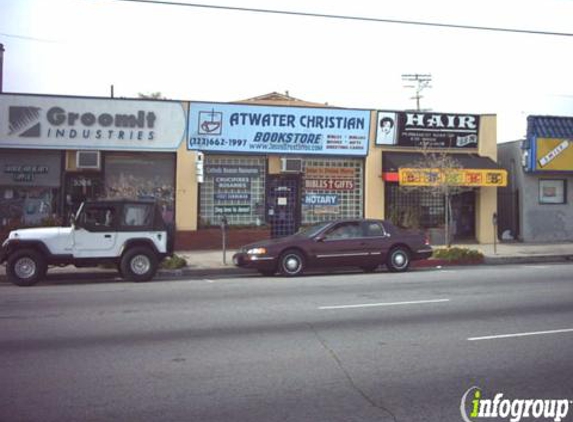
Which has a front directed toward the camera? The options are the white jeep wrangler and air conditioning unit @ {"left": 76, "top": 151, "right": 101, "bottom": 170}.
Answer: the air conditioning unit

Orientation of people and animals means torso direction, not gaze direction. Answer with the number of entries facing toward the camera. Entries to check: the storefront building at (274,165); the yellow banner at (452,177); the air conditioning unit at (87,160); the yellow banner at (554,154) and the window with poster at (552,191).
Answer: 5

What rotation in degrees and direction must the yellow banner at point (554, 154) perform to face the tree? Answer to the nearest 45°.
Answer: approximately 45° to its right

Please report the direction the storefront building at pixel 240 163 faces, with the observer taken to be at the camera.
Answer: facing the viewer

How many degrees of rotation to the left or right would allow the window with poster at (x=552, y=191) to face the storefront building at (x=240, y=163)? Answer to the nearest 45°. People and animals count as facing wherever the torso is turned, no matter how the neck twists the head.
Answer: approximately 45° to its right

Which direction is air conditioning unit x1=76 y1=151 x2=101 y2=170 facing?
toward the camera

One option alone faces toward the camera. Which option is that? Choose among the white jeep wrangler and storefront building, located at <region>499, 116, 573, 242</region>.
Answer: the storefront building

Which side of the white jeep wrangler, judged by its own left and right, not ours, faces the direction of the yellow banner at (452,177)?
back

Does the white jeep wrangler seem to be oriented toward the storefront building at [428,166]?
no

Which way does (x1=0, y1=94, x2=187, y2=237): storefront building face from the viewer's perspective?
toward the camera

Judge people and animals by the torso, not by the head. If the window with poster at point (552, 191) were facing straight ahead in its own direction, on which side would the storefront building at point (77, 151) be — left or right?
on its right

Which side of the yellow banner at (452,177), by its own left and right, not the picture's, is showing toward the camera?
front

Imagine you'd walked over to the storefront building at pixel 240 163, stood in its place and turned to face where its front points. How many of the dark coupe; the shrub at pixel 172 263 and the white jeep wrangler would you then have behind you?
0

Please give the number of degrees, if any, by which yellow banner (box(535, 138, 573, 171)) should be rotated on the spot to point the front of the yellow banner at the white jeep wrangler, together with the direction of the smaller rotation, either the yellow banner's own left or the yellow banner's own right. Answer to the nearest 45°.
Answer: approximately 45° to the yellow banner's own right
